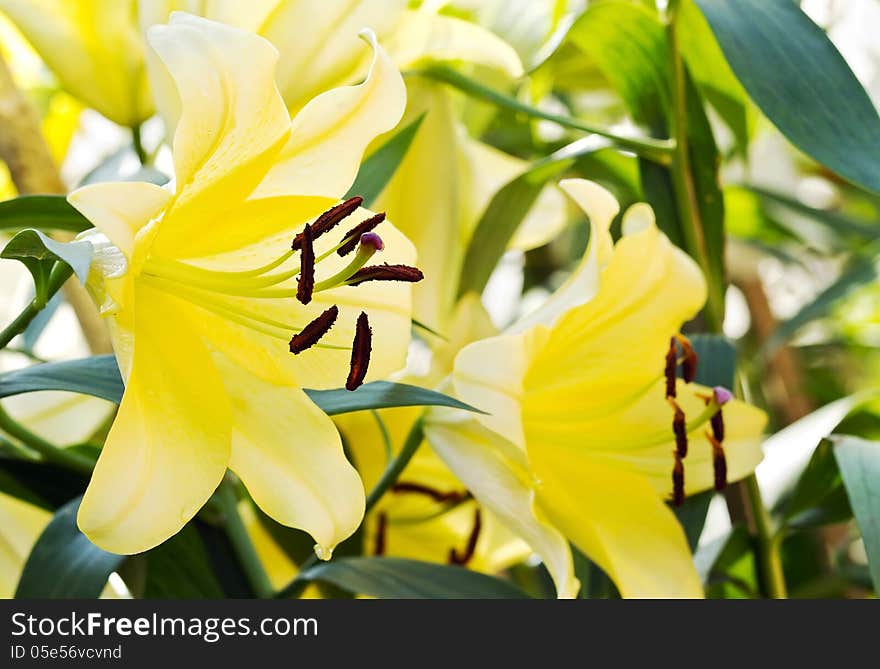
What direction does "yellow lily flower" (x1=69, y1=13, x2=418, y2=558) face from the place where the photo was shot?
facing the viewer and to the right of the viewer
